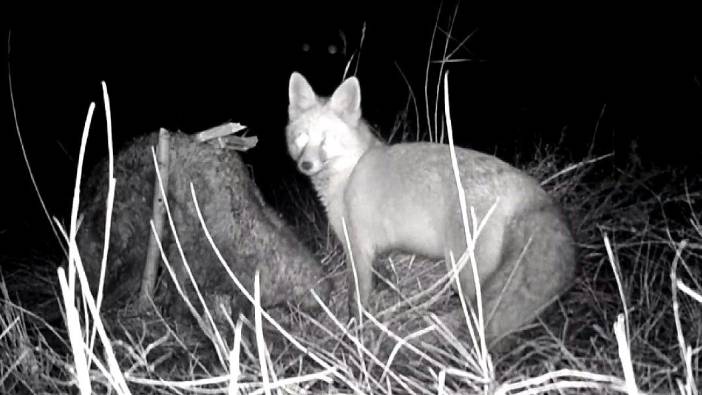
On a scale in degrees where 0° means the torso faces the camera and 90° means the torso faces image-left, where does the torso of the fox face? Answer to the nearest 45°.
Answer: approximately 90°

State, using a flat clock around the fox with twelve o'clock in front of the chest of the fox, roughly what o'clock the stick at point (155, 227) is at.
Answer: The stick is roughly at 12 o'clock from the fox.
